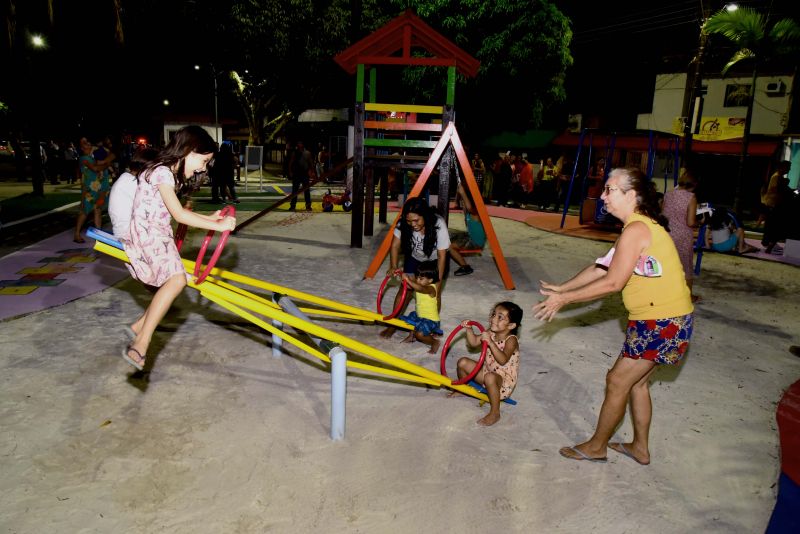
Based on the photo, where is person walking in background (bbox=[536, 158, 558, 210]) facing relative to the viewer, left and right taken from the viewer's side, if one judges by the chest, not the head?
facing the viewer

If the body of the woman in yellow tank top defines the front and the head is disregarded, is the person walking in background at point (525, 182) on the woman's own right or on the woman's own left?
on the woman's own right

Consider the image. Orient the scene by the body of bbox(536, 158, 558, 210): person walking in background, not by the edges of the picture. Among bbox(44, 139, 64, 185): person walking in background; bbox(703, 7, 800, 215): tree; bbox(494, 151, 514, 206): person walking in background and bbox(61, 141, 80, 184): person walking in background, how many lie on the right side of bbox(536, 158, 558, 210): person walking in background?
3

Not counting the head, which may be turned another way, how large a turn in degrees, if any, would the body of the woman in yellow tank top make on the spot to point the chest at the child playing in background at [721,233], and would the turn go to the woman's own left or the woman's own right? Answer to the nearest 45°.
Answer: approximately 90° to the woman's own right

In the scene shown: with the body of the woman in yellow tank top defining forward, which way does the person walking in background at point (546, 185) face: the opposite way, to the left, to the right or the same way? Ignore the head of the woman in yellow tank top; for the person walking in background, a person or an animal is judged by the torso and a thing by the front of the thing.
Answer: to the left

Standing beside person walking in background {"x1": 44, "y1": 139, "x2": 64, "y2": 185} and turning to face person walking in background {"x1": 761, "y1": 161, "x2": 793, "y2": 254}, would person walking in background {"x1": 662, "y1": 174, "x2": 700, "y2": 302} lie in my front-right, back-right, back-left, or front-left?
front-right

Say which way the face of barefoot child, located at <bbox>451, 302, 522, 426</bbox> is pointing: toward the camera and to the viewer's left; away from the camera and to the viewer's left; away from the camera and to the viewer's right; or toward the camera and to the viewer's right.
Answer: toward the camera and to the viewer's left
